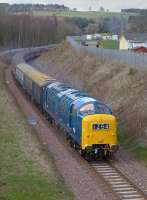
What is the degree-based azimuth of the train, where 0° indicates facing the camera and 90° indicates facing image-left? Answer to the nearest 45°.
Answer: approximately 315°
